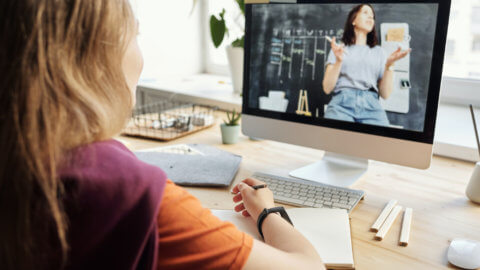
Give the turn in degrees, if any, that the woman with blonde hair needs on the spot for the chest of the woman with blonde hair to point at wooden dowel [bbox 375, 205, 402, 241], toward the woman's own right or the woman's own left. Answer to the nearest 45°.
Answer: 0° — they already face it

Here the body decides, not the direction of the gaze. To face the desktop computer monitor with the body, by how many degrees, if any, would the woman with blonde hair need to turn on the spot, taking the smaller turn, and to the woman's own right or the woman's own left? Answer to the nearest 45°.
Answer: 0° — they already face it

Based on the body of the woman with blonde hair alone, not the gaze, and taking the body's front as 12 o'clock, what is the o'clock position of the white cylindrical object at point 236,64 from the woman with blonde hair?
The white cylindrical object is roughly at 11 o'clock from the woman with blonde hair.

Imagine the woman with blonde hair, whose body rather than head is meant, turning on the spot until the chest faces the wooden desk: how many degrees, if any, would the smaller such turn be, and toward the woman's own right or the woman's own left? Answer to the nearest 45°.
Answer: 0° — they already face it

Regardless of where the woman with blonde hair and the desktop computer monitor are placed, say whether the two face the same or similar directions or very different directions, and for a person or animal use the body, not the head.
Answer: very different directions

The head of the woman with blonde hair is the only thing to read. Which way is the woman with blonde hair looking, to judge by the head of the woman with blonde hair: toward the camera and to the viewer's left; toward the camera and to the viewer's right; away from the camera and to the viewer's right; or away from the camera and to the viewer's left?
away from the camera and to the viewer's right

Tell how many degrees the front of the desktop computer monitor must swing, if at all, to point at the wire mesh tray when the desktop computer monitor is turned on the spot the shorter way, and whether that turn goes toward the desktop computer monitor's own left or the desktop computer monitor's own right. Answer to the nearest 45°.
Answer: approximately 90° to the desktop computer monitor's own right

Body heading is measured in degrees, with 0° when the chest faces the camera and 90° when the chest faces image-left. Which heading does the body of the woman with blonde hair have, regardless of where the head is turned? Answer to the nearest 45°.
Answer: approximately 225°

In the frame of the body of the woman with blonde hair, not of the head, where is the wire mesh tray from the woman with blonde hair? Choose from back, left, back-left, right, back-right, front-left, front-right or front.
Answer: front-left
